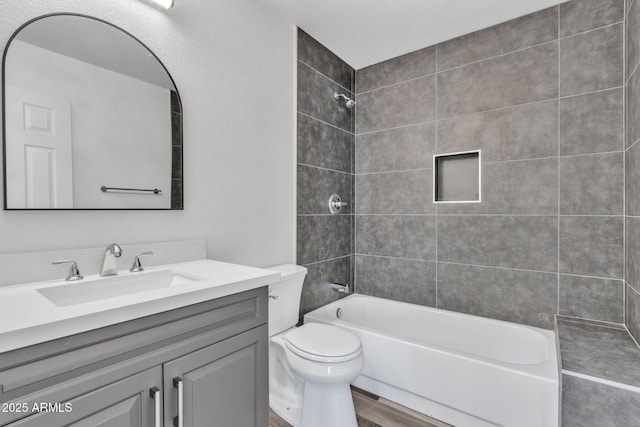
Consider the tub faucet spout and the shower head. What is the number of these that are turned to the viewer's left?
0

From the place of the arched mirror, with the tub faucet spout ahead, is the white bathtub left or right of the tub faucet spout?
right

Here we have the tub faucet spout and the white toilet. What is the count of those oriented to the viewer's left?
0

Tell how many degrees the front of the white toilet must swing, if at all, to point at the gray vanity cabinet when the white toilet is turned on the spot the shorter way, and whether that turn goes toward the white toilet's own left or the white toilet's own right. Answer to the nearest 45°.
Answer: approximately 90° to the white toilet's own right

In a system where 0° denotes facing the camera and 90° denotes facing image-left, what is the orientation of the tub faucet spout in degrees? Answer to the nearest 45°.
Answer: approximately 315°

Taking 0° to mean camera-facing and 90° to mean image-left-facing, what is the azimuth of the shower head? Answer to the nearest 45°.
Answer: approximately 315°

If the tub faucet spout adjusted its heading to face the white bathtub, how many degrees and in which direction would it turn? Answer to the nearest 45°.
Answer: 0° — it already faces it

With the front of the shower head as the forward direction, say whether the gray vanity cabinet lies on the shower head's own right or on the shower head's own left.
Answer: on the shower head's own right
